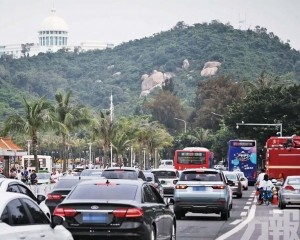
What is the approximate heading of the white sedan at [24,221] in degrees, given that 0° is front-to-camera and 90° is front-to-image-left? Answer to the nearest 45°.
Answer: approximately 225°
